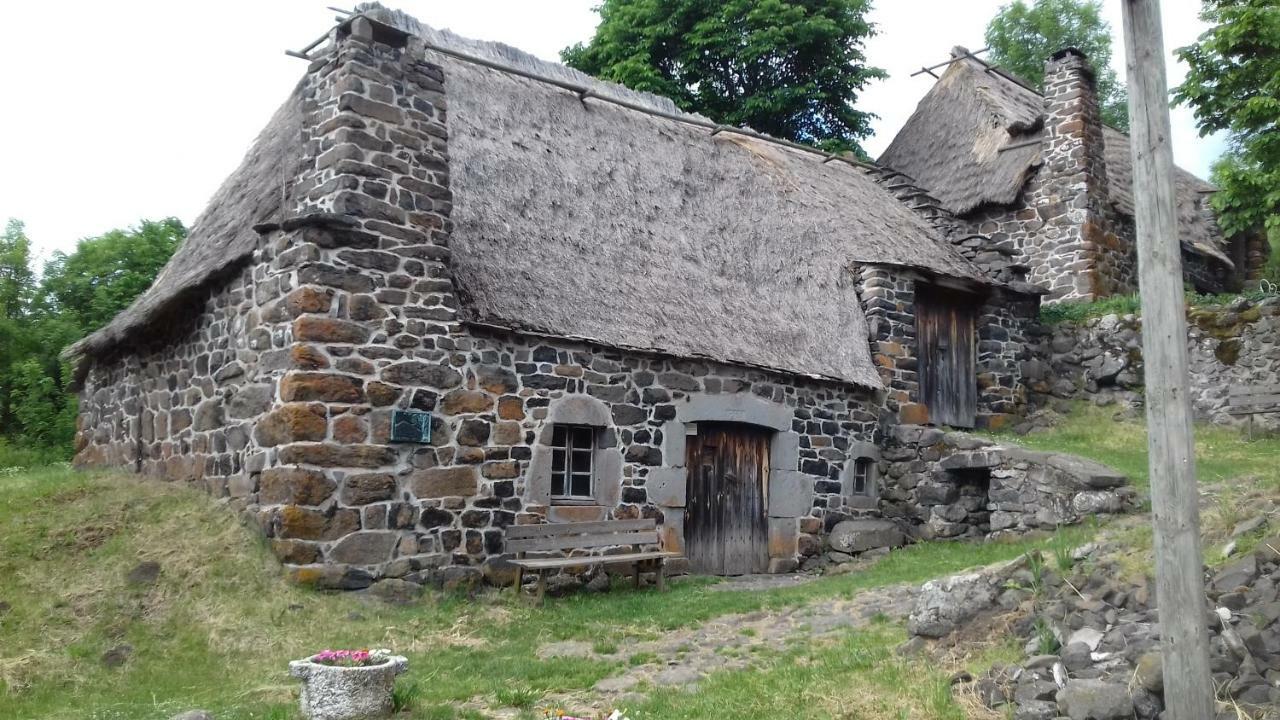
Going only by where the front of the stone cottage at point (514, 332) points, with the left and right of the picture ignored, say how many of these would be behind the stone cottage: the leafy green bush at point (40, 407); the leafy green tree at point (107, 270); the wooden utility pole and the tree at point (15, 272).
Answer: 3

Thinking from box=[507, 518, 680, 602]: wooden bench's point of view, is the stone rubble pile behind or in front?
in front

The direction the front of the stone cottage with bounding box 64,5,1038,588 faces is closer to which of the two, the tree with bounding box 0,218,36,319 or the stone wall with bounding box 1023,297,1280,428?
the stone wall

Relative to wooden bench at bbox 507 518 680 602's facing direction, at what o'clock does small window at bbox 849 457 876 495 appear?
The small window is roughly at 9 o'clock from the wooden bench.

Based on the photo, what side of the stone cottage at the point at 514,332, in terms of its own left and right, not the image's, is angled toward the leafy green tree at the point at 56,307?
back

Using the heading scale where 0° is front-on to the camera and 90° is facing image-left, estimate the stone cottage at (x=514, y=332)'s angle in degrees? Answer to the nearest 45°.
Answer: approximately 315°

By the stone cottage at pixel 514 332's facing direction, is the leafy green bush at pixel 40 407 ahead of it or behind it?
behind

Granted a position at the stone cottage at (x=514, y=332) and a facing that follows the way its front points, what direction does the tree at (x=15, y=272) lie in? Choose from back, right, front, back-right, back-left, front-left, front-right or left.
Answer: back

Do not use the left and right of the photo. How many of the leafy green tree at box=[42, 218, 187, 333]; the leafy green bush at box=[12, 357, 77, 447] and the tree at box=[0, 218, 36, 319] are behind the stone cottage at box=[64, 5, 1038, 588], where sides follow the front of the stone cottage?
3

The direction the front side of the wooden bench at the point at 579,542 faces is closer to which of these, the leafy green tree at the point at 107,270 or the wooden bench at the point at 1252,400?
the wooden bench

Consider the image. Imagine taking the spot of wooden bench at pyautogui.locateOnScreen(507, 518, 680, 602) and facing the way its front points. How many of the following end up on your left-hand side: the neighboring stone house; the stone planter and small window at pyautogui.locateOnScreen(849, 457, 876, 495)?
2

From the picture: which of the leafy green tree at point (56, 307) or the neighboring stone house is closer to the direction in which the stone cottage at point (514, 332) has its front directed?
the neighboring stone house

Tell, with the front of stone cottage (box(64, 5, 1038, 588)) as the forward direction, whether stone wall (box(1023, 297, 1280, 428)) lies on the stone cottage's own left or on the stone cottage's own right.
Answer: on the stone cottage's own left

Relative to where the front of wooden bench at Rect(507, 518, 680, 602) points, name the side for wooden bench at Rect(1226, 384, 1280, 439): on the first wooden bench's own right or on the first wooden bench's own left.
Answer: on the first wooden bench's own left
